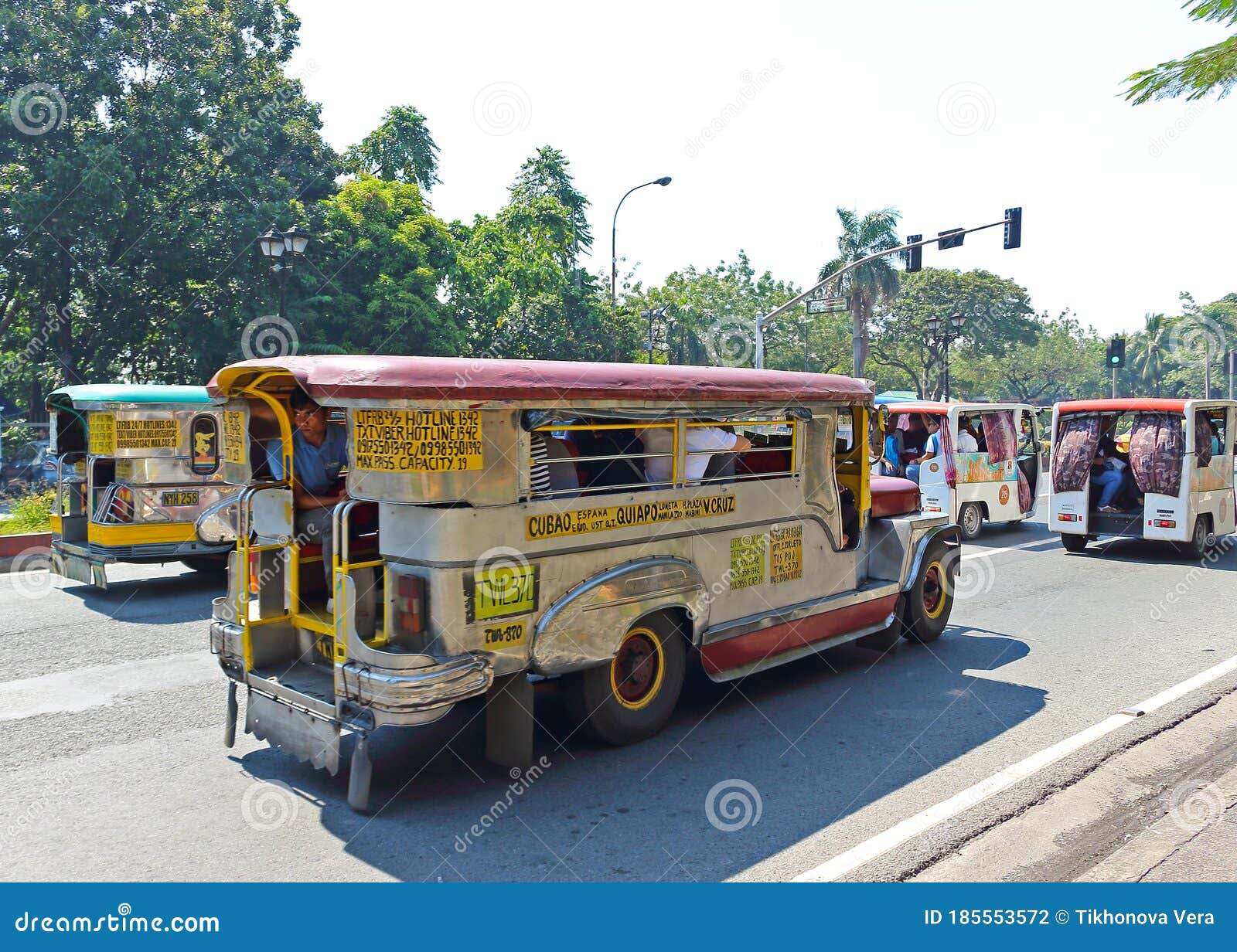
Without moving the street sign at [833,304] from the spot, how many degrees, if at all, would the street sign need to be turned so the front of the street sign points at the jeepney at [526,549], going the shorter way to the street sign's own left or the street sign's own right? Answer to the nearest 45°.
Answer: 0° — it already faces it

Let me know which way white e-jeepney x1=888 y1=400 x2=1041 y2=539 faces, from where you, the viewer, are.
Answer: facing away from the viewer and to the right of the viewer

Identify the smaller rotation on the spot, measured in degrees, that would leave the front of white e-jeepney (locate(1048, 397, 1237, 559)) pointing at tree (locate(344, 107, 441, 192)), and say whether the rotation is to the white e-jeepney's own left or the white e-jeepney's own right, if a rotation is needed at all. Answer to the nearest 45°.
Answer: approximately 90° to the white e-jeepney's own left

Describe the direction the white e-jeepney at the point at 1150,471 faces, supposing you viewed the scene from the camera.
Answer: facing away from the viewer and to the right of the viewer

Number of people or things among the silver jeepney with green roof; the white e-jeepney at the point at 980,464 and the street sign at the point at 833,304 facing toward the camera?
1

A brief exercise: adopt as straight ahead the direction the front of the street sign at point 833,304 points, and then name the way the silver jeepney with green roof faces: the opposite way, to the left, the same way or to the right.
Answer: the opposite way

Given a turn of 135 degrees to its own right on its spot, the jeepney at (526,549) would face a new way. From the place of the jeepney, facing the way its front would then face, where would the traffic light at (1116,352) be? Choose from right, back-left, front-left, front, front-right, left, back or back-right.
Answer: back-left

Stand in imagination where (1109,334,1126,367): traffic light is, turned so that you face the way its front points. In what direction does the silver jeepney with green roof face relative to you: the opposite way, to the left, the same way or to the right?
the opposite way

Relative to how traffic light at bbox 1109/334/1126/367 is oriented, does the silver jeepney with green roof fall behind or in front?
in front

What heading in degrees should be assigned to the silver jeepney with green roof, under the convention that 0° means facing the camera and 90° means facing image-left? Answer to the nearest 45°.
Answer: approximately 225°

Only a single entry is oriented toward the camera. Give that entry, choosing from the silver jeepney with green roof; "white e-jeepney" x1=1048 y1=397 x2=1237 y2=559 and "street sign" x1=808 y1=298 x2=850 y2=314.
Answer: the street sign

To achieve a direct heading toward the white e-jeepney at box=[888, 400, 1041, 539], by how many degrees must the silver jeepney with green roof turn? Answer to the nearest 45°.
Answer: approximately 45° to its right

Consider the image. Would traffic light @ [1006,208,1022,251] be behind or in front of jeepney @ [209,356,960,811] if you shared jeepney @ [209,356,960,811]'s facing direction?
in front

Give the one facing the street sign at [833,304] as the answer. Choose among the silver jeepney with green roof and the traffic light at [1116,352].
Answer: the silver jeepney with green roof

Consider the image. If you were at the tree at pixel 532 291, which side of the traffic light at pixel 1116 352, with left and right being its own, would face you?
right

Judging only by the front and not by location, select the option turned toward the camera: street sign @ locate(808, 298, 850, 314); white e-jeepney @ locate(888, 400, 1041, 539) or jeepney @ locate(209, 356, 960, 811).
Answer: the street sign
